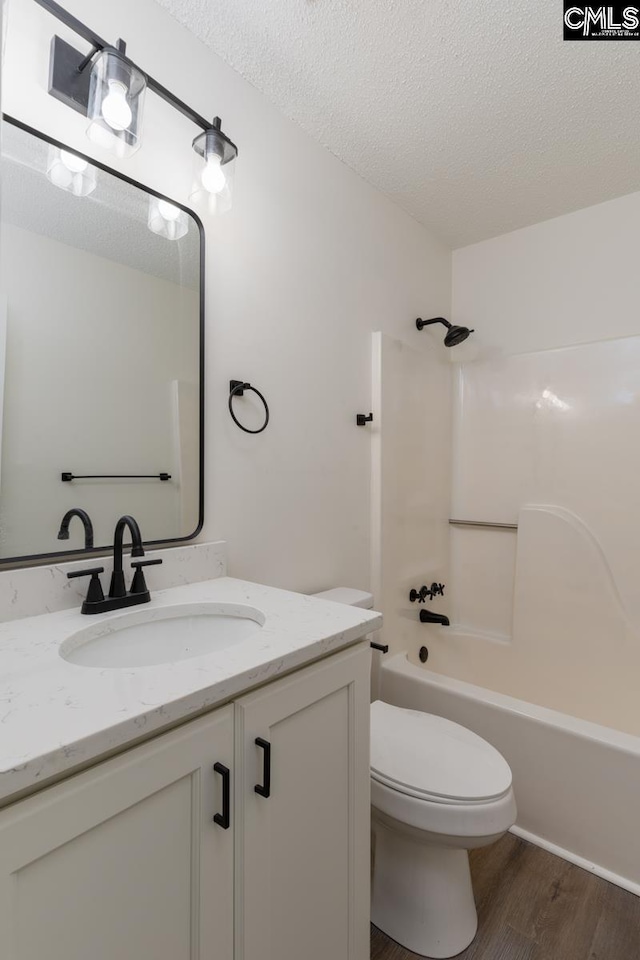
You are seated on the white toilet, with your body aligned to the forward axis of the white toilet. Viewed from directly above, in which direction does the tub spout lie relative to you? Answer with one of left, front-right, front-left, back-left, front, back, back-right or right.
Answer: back-left

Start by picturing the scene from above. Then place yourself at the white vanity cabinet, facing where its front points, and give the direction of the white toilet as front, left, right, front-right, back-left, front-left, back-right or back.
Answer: left

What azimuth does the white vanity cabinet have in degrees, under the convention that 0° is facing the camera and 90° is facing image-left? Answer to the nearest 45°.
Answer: approximately 315°

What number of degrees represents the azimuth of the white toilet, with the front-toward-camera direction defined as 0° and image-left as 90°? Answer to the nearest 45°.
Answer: approximately 315°

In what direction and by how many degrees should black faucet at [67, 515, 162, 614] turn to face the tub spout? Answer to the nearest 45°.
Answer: approximately 90° to its left

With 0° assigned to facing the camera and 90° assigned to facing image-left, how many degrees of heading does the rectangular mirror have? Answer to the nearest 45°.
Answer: approximately 315°

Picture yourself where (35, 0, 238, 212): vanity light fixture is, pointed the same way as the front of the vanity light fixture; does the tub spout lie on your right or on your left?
on your left

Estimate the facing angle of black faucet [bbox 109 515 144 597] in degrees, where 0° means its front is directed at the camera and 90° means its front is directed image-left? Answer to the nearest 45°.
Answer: approximately 315°
